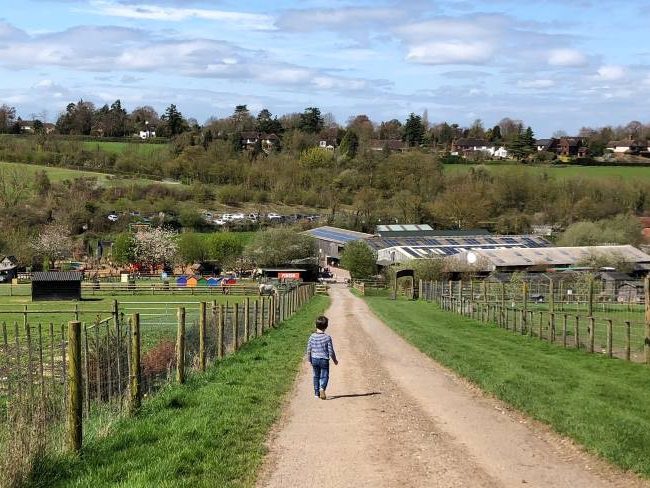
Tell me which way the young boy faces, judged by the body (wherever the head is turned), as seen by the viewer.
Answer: away from the camera

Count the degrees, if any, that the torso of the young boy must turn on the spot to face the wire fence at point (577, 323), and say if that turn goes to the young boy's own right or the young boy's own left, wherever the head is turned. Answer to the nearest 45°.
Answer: approximately 45° to the young boy's own right

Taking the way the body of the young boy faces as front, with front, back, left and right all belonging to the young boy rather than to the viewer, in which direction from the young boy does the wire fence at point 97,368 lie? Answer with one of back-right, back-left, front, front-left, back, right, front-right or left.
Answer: left

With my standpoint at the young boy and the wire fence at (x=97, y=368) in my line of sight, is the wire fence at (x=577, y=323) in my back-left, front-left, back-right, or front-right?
back-right
